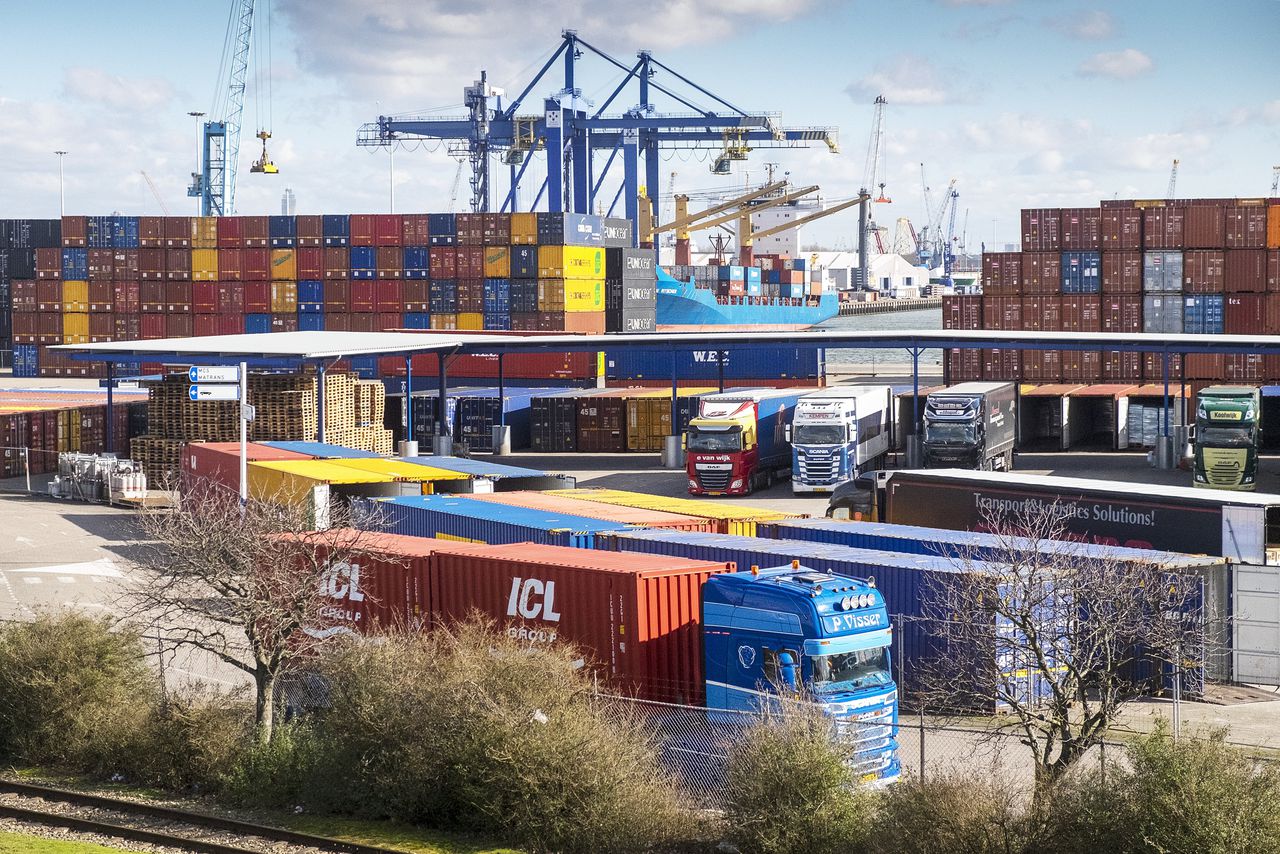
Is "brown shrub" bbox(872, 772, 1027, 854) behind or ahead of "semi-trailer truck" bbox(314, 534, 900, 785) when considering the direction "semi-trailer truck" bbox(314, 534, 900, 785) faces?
ahead

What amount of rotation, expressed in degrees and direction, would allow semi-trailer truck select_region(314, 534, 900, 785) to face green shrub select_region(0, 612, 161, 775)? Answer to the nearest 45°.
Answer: approximately 135° to its right

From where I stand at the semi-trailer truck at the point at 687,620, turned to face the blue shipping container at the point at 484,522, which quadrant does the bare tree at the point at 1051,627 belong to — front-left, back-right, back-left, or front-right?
back-right

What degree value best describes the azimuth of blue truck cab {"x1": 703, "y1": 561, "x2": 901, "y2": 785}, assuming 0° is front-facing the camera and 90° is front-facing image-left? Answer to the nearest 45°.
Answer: approximately 315°

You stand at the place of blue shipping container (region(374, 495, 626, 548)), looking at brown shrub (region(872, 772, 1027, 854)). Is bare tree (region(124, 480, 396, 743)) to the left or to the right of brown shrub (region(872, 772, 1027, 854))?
right

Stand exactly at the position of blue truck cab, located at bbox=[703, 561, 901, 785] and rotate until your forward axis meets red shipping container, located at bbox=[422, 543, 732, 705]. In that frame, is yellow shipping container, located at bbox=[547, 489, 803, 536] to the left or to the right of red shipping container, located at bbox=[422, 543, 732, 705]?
right

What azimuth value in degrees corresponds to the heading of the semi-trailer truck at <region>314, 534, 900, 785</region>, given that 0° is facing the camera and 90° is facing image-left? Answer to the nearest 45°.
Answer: approximately 315°

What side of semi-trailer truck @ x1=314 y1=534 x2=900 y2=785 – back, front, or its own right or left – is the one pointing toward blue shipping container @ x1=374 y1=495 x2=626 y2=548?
left

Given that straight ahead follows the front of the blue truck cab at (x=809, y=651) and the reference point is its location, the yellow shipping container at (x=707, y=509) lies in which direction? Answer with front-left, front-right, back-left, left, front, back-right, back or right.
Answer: back-left

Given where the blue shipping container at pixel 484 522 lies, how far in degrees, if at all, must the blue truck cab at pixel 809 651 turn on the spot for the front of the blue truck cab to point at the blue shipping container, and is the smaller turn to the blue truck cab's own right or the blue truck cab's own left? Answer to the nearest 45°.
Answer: approximately 180°
